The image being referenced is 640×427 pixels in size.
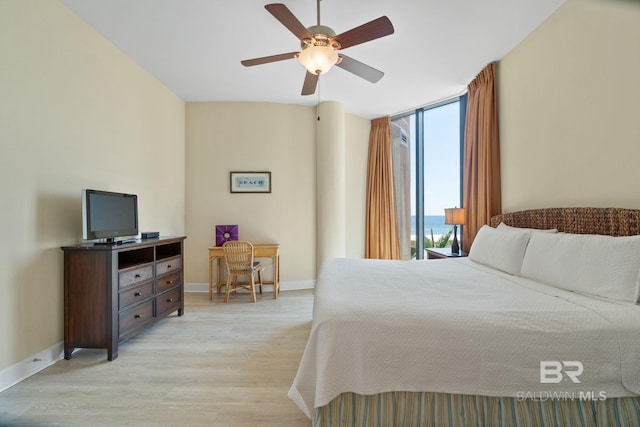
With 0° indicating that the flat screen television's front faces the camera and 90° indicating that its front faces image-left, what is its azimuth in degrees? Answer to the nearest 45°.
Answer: approximately 315°

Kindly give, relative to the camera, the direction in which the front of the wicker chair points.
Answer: facing away from the viewer and to the right of the viewer

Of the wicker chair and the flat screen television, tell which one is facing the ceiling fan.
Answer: the flat screen television

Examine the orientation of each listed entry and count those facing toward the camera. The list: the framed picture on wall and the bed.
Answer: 1

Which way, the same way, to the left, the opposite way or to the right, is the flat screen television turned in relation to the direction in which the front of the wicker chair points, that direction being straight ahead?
to the right

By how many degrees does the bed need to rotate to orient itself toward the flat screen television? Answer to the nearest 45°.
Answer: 0° — it already faces it

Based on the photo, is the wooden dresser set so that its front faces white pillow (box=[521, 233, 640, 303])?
yes

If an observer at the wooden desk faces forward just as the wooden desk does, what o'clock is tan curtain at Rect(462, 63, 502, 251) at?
The tan curtain is roughly at 10 o'clock from the wooden desk.

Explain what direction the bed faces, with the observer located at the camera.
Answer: facing to the left of the viewer

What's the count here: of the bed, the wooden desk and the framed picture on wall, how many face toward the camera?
2
